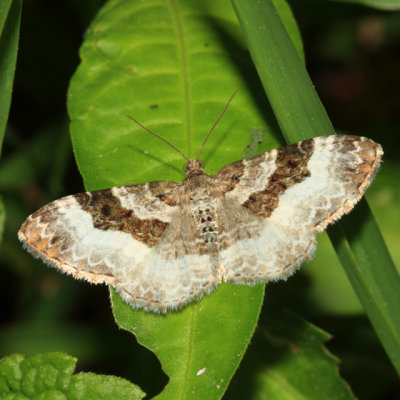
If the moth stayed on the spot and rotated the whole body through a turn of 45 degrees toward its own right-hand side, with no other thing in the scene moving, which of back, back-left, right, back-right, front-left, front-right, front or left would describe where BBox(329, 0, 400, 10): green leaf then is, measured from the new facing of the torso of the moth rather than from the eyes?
front

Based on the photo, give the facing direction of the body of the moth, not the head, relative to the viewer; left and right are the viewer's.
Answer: facing away from the viewer
